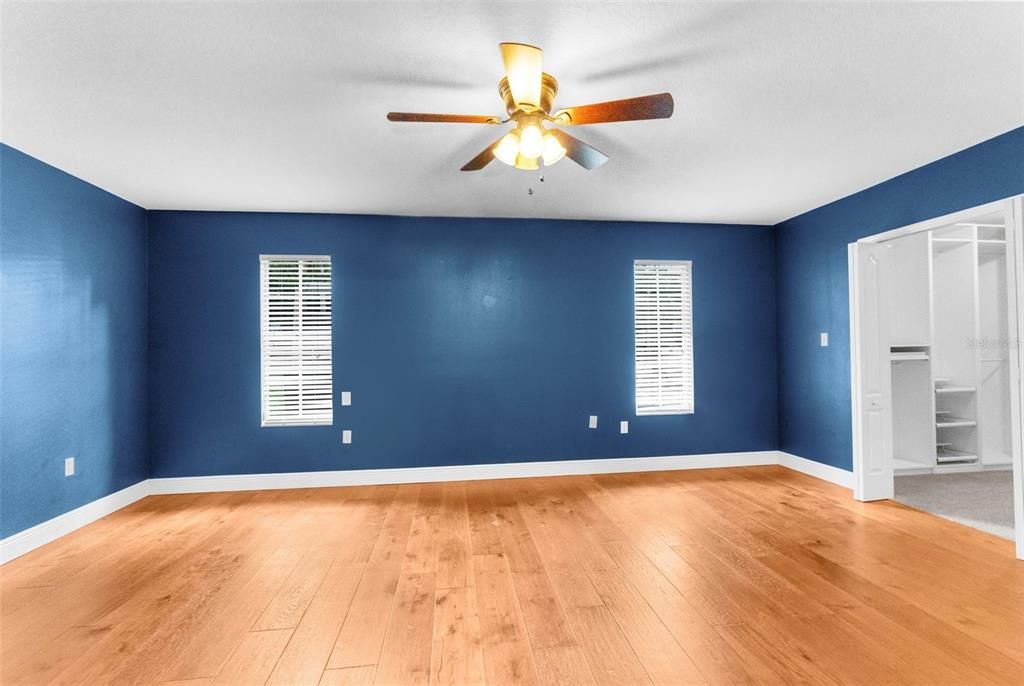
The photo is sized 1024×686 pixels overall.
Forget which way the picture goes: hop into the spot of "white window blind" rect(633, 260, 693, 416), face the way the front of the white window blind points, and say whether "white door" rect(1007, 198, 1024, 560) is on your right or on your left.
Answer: on your left

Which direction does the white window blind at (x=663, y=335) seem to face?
toward the camera

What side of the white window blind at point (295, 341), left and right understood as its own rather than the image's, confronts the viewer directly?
front

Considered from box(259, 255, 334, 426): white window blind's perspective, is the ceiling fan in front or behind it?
in front

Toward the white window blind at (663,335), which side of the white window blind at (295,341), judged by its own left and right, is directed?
left

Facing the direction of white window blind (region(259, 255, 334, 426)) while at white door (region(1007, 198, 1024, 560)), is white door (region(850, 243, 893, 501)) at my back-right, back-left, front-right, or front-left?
front-right

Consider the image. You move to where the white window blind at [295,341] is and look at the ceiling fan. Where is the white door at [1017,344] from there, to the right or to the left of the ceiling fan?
left

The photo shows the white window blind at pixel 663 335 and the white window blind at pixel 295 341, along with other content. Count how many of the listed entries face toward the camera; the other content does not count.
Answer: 2

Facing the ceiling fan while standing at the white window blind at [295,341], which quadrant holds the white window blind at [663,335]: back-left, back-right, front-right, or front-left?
front-left

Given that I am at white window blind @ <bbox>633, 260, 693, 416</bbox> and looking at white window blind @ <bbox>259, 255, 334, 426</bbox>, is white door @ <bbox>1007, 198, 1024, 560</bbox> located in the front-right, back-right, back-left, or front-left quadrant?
back-left

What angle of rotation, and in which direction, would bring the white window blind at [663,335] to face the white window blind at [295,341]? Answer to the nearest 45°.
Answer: approximately 45° to its right

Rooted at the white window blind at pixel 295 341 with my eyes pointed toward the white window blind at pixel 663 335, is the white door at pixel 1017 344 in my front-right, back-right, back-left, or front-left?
front-right
